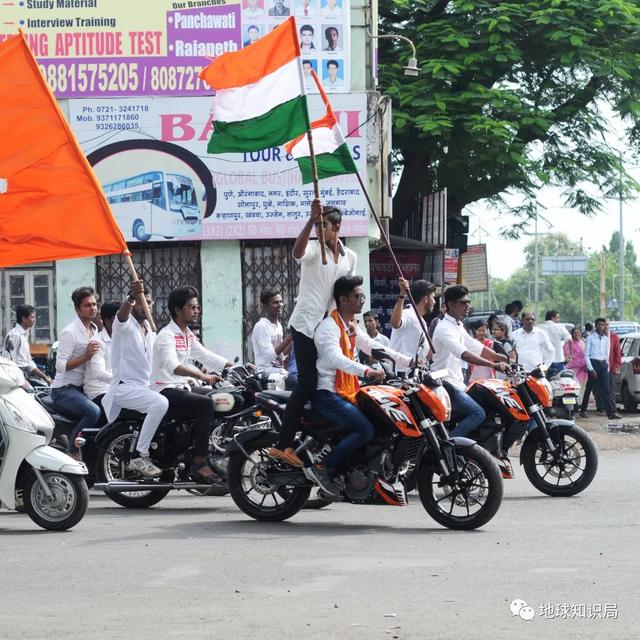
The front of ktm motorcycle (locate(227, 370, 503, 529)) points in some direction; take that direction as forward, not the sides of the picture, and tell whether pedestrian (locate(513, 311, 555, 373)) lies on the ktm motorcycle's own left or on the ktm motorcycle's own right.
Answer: on the ktm motorcycle's own left

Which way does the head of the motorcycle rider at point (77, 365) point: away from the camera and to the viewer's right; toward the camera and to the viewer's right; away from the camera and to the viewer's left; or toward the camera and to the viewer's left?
toward the camera and to the viewer's right

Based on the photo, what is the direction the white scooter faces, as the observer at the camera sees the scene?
facing to the right of the viewer

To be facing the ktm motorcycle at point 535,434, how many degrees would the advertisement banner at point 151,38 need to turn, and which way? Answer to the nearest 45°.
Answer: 0° — it already faces it

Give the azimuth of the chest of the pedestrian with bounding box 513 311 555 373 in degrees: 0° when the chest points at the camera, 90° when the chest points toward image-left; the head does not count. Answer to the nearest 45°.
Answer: approximately 0°

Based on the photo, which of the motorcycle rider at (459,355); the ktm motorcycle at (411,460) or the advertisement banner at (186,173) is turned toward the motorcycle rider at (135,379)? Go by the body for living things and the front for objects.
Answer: the advertisement banner

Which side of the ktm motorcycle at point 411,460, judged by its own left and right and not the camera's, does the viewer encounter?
right

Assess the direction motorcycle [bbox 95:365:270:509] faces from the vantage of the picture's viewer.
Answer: facing to the right of the viewer

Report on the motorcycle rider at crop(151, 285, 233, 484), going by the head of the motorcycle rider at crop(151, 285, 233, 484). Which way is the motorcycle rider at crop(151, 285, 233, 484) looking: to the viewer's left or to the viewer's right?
to the viewer's right

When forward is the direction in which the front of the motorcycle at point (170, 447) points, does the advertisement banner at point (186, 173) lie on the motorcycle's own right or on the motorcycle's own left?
on the motorcycle's own left

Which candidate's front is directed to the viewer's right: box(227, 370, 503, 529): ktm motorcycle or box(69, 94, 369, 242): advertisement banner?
the ktm motorcycle

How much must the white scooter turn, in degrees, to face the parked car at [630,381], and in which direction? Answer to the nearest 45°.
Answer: approximately 45° to its left

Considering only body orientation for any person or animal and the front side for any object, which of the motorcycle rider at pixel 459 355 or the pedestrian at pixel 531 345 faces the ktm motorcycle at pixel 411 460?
the pedestrian

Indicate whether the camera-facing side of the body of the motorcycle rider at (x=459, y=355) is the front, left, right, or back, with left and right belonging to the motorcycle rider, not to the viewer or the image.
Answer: right

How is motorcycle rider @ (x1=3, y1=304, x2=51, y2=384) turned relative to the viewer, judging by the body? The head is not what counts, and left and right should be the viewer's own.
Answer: facing to the right of the viewer
